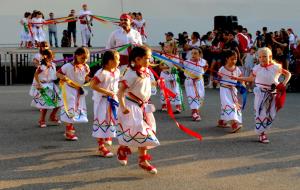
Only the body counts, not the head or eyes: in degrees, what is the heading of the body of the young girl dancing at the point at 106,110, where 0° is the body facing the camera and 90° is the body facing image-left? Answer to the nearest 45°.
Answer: approximately 315°

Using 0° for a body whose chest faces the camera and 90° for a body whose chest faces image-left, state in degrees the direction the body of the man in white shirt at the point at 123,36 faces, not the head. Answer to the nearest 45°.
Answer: approximately 0°

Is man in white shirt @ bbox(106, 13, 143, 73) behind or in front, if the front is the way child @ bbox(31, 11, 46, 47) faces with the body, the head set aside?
in front

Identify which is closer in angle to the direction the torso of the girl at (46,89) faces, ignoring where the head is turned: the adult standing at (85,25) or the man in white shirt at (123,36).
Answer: the man in white shirt

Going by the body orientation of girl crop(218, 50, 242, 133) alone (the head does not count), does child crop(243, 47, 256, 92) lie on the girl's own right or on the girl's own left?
on the girl's own left

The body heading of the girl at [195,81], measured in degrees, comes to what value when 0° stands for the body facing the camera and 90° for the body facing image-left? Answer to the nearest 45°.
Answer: approximately 0°
